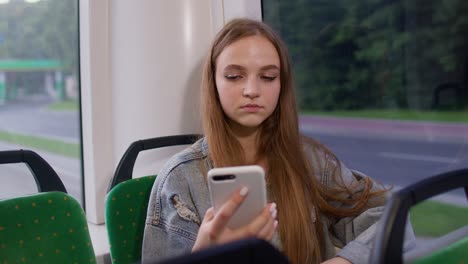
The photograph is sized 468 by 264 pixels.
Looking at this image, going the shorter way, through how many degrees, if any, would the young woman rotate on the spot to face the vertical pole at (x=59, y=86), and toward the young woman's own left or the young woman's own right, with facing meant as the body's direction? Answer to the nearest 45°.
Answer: approximately 135° to the young woman's own right

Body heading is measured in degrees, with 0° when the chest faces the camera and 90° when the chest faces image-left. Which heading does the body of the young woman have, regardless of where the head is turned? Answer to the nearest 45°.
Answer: approximately 0°
